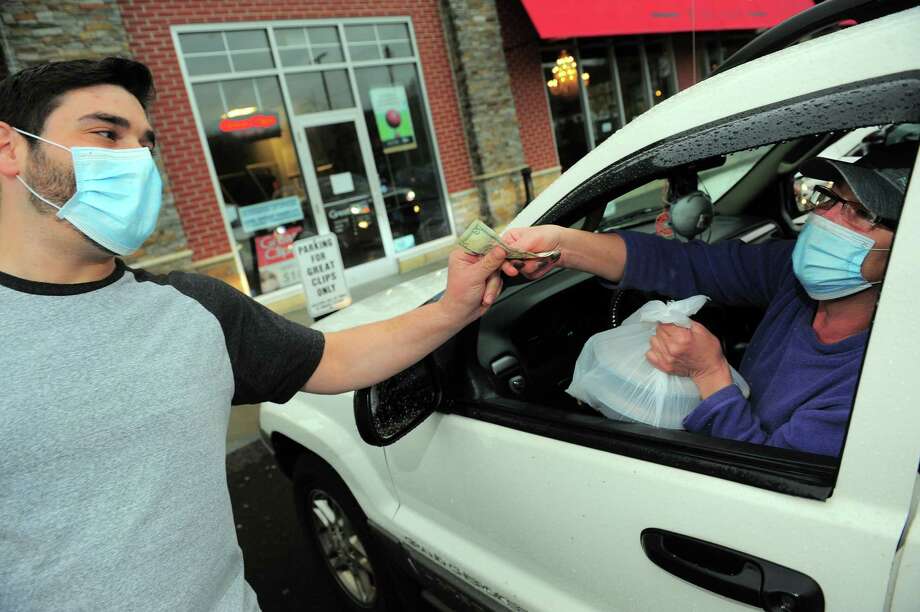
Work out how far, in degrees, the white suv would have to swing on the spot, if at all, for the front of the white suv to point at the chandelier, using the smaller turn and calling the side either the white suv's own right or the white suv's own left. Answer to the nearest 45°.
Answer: approximately 45° to the white suv's own right

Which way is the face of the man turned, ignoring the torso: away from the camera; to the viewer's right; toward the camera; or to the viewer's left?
to the viewer's right

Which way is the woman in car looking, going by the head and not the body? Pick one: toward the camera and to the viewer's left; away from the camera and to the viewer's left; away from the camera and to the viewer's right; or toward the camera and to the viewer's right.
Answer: toward the camera and to the viewer's left

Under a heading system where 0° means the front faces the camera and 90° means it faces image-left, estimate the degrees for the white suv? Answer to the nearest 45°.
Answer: approximately 135°

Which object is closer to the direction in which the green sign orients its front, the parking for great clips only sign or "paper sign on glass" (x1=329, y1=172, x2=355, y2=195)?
the parking for great clips only sign

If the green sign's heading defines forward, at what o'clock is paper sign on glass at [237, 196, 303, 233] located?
The paper sign on glass is roughly at 2 o'clock from the green sign.

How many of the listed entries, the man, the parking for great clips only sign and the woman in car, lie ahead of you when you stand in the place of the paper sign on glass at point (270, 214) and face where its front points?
3

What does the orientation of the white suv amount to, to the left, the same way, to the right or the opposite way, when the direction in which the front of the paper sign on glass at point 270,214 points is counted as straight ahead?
the opposite way

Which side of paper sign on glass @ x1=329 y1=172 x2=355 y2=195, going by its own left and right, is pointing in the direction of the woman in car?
front

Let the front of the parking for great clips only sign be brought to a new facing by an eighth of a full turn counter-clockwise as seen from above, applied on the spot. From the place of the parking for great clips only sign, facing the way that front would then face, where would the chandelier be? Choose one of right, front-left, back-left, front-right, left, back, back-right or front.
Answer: left

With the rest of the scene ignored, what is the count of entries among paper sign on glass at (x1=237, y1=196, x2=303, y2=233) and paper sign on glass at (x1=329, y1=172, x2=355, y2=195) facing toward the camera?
2

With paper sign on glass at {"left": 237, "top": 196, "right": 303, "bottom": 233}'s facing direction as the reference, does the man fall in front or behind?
in front

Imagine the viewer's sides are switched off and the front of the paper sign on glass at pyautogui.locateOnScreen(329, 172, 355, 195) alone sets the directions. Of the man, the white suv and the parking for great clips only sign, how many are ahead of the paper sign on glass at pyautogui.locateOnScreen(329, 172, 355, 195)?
3
